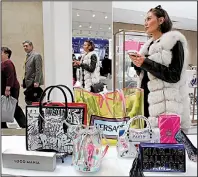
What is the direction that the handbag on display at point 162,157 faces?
toward the camera

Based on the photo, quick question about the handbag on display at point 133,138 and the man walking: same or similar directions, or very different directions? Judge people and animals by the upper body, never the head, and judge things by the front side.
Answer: same or similar directions

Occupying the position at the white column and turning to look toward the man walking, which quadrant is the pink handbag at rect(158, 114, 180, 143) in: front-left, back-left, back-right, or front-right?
back-left

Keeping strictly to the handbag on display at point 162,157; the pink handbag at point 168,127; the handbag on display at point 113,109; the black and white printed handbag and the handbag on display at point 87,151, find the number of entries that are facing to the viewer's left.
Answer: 0

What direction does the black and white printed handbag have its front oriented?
toward the camera

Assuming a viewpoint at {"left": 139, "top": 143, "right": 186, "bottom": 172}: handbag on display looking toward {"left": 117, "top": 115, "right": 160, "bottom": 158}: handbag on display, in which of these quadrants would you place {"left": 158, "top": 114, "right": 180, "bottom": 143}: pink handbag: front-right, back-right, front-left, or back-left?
front-right

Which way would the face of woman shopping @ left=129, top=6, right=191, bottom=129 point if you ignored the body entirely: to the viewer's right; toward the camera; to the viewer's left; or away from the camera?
to the viewer's left

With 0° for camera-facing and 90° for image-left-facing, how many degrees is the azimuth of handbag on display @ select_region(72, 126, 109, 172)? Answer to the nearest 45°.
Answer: approximately 0°

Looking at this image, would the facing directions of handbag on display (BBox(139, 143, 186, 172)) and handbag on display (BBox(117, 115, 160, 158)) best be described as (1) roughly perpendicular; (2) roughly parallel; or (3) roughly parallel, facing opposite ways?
roughly parallel

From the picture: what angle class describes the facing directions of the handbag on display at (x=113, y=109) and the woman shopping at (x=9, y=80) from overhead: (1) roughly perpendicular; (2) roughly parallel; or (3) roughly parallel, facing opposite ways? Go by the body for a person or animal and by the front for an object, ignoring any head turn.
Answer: roughly perpendicular

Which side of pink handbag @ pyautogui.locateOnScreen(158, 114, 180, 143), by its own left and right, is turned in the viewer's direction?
front
